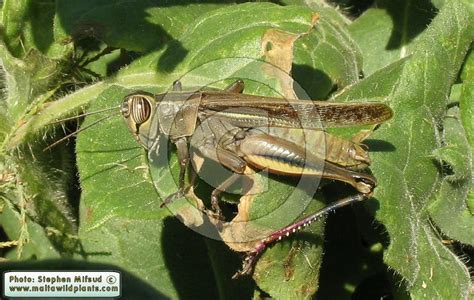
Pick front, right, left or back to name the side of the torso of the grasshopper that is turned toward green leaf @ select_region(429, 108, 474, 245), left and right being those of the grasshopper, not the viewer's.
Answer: back

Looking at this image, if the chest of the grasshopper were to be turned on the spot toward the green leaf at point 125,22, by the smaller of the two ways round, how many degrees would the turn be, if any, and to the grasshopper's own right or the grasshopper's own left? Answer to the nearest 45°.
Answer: approximately 45° to the grasshopper's own right

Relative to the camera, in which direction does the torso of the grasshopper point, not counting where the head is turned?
to the viewer's left

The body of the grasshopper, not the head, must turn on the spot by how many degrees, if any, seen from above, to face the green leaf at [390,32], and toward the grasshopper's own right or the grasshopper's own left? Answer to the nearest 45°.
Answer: approximately 135° to the grasshopper's own right

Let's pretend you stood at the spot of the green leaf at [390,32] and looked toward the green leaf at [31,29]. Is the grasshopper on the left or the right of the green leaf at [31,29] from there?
left

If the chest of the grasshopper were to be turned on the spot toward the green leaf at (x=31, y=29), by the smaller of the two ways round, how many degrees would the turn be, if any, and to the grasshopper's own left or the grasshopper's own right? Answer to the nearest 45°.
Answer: approximately 45° to the grasshopper's own right
